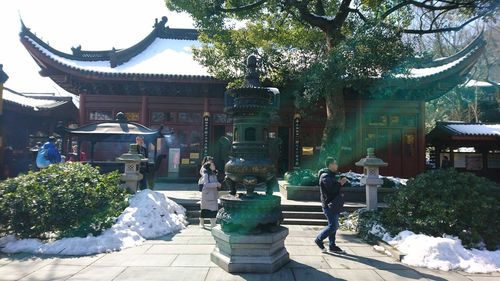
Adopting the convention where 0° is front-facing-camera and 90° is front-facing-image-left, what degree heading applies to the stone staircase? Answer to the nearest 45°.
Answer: approximately 0°

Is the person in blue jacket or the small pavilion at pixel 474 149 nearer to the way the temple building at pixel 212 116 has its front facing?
the person in blue jacket

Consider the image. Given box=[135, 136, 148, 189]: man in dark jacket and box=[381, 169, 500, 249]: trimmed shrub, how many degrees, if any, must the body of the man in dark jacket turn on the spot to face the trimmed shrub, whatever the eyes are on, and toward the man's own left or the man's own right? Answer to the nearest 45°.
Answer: approximately 45° to the man's own left

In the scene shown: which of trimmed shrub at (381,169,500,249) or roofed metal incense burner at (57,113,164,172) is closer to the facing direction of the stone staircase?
the trimmed shrub

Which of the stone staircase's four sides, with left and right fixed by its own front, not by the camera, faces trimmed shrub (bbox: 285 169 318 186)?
back

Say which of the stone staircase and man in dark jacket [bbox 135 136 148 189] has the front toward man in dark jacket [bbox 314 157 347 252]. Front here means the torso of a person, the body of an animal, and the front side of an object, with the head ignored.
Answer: the stone staircase
